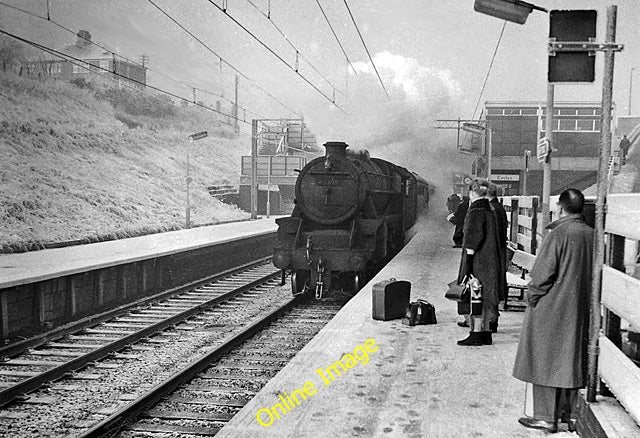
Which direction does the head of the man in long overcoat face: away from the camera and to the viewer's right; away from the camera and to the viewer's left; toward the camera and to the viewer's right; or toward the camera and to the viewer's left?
away from the camera and to the viewer's left

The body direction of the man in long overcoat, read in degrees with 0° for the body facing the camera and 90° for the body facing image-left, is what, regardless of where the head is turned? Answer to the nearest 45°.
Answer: approximately 135°

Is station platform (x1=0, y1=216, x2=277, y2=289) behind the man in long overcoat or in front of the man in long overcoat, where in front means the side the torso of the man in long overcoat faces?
in front

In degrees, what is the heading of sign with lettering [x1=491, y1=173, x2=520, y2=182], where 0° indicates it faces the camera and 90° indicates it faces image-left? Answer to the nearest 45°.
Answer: approximately 0°

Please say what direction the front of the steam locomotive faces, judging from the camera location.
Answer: facing the viewer and to the left of the viewer

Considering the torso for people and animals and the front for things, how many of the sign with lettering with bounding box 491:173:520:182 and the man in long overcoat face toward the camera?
1

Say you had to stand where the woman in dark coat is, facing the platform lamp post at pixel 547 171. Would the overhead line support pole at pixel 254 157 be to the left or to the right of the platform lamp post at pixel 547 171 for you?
left

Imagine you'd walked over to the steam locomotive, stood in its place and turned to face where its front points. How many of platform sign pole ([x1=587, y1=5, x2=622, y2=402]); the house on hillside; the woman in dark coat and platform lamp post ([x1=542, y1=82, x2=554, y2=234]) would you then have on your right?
1

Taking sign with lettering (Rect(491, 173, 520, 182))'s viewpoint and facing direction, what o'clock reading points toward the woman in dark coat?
The woman in dark coat is roughly at 12 o'clock from the sign with lettering.

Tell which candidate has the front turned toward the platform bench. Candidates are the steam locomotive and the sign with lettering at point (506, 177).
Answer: the sign with lettering
